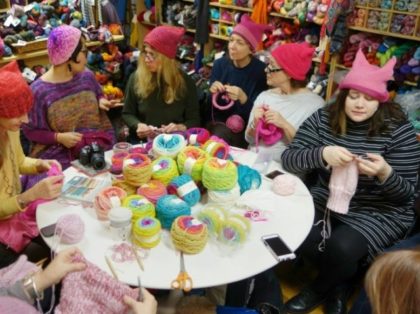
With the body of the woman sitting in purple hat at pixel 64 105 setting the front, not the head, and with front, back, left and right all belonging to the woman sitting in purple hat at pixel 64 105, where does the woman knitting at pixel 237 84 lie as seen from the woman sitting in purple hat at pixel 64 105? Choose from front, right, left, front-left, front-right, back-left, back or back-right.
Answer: front-left

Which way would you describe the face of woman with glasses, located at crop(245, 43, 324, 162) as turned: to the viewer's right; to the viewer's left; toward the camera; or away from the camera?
to the viewer's left

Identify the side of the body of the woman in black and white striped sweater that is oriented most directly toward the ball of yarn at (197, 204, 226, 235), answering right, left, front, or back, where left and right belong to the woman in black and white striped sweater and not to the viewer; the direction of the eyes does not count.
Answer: front

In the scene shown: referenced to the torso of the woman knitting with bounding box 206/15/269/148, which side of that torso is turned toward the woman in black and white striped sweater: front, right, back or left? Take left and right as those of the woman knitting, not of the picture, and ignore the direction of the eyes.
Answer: left

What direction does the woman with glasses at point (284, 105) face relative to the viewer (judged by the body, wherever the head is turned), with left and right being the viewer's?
facing the viewer and to the left of the viewer

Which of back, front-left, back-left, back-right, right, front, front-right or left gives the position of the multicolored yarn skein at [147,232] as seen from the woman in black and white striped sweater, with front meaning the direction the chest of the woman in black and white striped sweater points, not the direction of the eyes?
front

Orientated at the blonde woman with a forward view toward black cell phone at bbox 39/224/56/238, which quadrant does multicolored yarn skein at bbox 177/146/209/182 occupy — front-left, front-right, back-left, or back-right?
front-left

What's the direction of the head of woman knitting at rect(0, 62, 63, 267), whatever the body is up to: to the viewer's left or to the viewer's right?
to the viewer's right

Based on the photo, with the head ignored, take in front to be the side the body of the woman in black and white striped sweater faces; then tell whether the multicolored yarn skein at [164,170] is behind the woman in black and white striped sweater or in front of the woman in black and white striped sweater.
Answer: in front

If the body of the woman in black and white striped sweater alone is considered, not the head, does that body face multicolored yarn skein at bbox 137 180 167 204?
yes

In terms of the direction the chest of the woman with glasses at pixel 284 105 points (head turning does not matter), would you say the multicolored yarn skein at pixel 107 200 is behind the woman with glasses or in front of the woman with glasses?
in front

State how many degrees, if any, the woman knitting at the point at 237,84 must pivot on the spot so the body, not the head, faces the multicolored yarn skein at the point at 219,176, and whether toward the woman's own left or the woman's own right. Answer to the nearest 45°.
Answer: approximately 45° to the woman's own left

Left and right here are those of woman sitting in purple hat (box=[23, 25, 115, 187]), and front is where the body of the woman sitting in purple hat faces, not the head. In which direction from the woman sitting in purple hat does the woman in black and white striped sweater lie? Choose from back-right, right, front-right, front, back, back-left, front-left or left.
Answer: front

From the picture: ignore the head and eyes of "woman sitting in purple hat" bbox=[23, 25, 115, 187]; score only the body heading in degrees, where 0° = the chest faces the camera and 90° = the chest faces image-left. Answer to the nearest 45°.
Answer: approximately 315°

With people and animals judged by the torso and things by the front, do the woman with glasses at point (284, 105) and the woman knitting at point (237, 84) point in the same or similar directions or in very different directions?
same or similar directions
